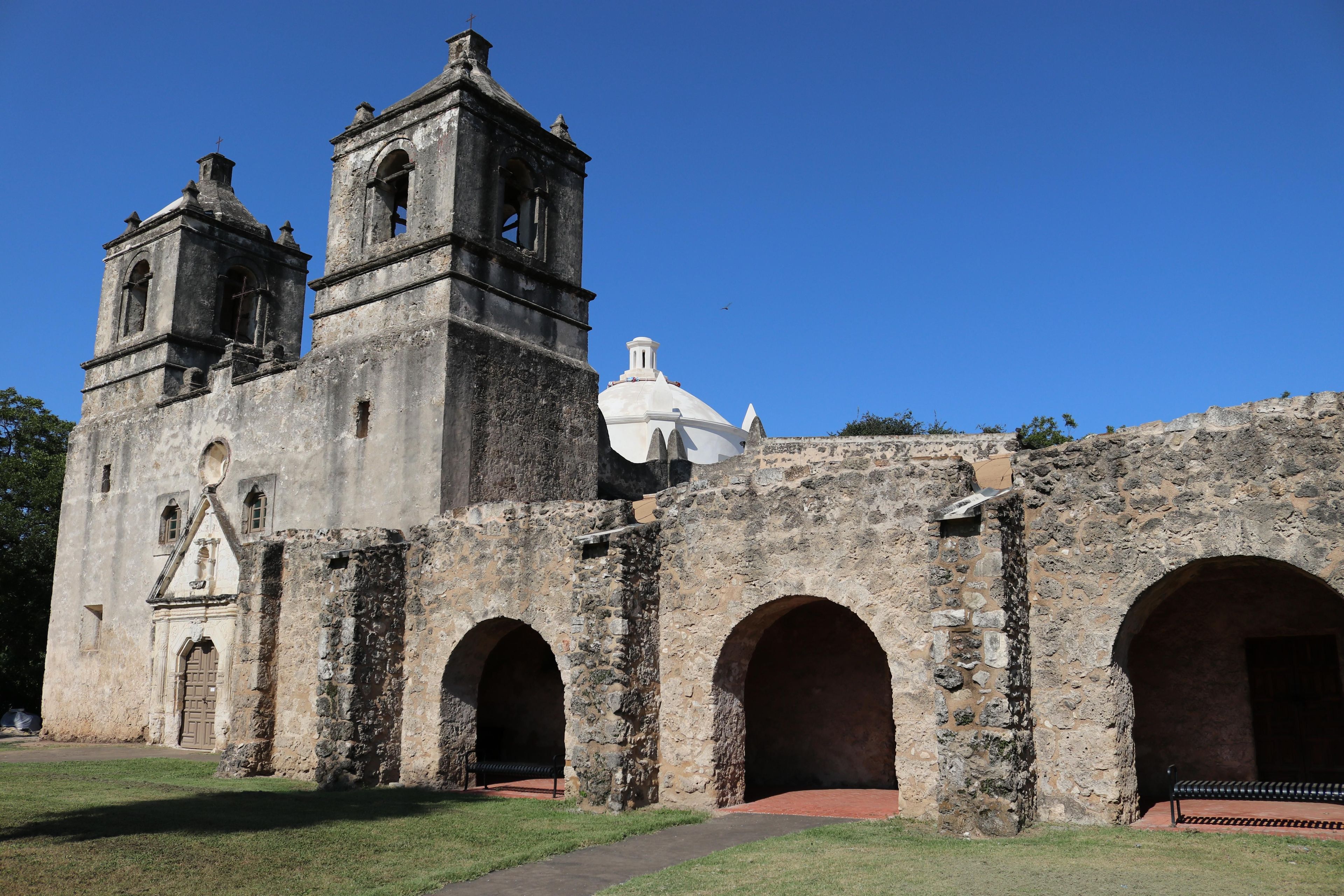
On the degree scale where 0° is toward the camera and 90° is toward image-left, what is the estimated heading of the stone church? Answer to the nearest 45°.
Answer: approximately 45°
